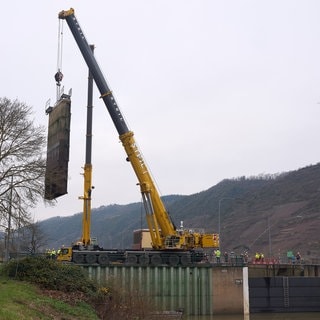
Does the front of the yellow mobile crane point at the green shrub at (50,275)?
no
